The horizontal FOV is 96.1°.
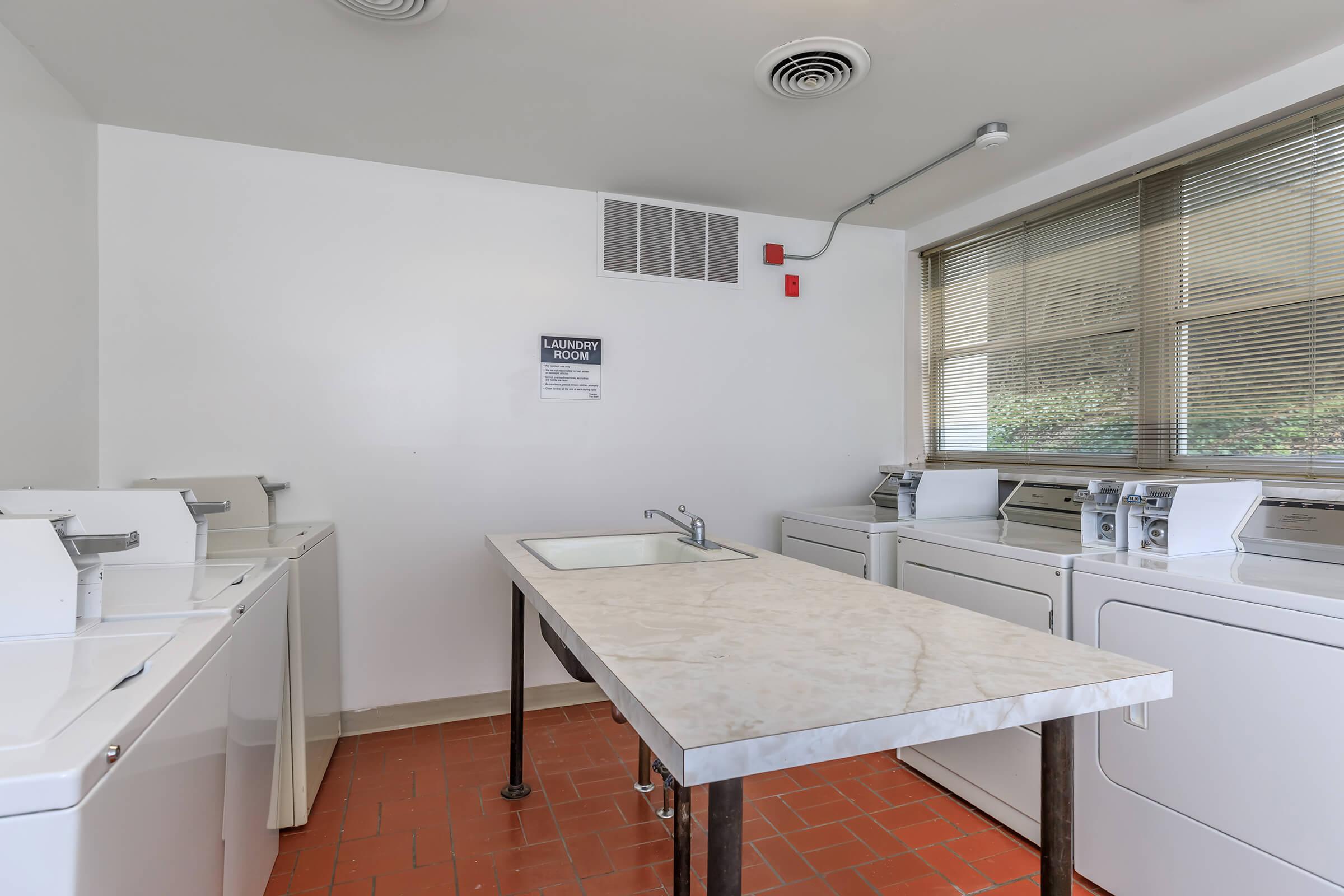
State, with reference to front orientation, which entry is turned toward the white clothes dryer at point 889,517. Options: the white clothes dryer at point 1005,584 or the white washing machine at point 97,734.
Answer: the white washing machine at point 97,734

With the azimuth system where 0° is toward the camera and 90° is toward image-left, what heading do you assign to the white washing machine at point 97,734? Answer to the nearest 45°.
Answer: approximately 270°

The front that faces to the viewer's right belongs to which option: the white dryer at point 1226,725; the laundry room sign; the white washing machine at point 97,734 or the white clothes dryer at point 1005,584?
the white washing machine at point 97,734

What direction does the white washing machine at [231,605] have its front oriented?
to the viewer's right

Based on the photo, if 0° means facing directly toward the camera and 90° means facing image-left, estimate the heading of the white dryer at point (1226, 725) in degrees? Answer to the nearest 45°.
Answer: approximately 45°

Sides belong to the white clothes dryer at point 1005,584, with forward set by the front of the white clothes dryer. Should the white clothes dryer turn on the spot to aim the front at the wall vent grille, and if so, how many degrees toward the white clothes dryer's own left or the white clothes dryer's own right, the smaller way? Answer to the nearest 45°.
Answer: approximately 45° to the white clothes dryer's own right

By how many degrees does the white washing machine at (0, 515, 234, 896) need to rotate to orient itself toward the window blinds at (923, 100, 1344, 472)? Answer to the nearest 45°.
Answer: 0° — it already faces it

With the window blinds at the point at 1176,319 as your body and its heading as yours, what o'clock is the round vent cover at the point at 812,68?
The round vent cover is roughly at 12 o'clock from the window blinds.

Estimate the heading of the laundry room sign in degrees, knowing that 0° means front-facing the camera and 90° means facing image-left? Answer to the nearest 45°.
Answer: approximately 0°

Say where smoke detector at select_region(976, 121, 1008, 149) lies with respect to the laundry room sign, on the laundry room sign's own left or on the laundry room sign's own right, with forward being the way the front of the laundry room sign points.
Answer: on the laundry room sign's own left
